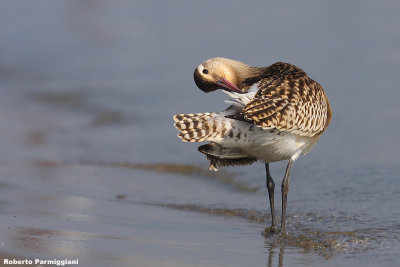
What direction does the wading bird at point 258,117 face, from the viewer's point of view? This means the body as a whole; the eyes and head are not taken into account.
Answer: to the viewer's right
